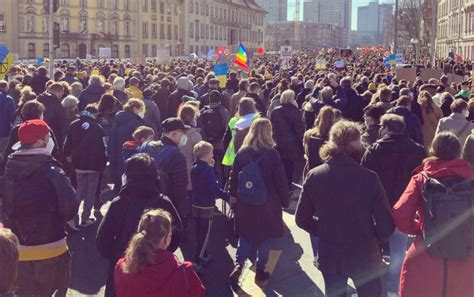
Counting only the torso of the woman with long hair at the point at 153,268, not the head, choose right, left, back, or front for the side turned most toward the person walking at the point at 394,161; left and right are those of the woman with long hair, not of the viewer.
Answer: front

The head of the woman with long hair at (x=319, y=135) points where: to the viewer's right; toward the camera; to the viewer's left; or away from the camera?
away from the camera

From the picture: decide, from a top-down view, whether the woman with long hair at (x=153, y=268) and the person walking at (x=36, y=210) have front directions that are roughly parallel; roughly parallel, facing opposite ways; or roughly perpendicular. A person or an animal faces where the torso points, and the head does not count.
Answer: roughly parallel

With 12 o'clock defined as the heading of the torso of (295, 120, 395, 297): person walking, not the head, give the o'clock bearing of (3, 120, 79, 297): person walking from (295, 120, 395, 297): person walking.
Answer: (3, 120, 79, 297): person walking is roughly at 9 o'clock from (295, 120, 395, 297): person walking.

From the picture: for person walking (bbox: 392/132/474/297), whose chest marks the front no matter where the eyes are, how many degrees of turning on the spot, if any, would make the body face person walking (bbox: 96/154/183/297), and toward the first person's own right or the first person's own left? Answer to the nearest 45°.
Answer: approximately 90° to the first person's own left

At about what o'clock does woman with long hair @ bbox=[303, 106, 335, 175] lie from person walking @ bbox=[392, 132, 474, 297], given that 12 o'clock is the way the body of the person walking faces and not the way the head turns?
The woman with long hair is roughly at 11 o'clock from the person walking.

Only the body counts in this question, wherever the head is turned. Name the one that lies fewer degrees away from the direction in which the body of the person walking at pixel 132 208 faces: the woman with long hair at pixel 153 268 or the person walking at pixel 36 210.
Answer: the person walking

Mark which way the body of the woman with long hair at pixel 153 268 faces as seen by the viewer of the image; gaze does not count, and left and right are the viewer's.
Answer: facing away from the viewer and to the right of the viewer

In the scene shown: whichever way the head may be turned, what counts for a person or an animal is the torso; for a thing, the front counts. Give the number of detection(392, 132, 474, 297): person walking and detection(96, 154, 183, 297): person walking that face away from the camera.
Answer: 2

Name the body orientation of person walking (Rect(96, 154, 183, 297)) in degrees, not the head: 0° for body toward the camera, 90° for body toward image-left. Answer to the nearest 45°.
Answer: approximately 180°

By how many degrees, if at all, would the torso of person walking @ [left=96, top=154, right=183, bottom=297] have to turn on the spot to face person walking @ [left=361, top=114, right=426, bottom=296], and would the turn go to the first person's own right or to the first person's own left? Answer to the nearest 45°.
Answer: approximately 45° to the first person's own right

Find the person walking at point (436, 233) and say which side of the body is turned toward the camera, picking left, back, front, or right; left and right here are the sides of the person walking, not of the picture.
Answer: back

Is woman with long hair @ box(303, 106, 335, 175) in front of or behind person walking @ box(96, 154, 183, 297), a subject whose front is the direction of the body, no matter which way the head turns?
in front

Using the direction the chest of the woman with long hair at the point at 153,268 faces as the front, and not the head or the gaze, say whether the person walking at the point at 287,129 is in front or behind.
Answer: in front

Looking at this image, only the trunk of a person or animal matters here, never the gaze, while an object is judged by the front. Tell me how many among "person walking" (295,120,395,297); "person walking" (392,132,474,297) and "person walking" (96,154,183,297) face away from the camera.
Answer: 3

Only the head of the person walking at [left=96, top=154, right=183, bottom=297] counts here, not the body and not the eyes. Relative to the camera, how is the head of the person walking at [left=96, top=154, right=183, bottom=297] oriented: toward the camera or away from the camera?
away from the camera

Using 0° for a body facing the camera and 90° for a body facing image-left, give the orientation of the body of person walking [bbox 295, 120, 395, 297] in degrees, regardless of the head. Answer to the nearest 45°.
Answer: approximately 180°

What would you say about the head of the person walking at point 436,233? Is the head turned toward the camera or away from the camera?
away from the camera
